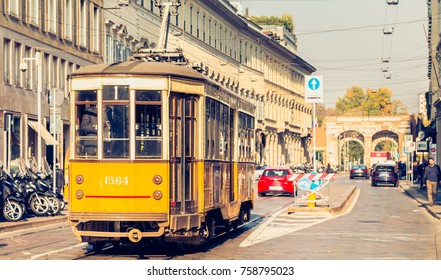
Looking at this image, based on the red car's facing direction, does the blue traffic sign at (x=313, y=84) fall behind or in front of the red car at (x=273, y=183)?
behind

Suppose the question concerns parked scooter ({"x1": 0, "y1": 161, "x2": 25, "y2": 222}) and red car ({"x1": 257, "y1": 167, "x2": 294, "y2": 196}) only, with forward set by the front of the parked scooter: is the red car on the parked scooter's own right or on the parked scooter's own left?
on the parked scooter's own left

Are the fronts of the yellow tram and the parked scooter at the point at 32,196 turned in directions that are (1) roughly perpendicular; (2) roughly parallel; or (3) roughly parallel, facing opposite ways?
roughly perpendicular

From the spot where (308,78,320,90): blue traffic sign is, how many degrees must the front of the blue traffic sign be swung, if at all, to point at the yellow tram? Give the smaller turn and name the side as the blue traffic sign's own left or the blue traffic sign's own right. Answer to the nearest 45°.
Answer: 0° — it already faces it
